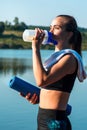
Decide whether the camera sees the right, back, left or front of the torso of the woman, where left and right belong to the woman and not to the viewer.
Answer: left
